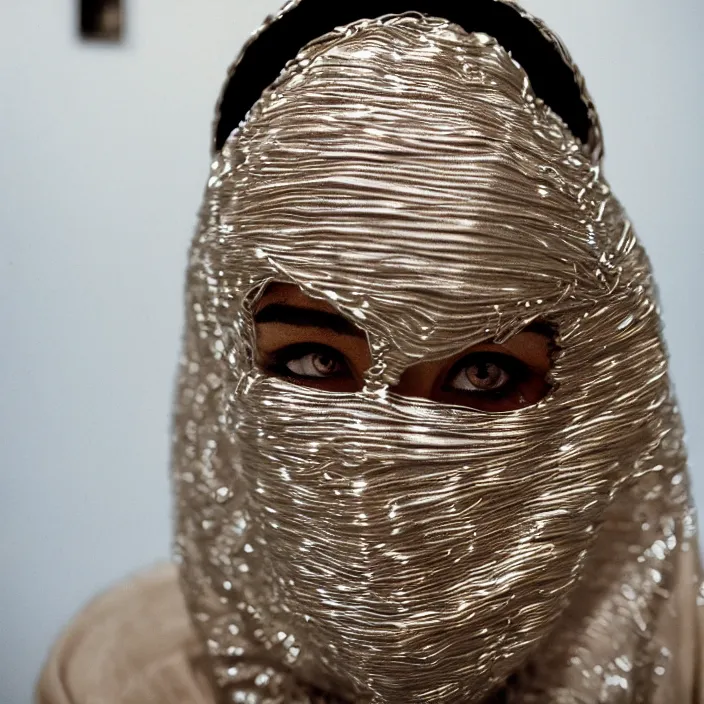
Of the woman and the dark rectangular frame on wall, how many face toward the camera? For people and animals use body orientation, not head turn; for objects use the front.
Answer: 2

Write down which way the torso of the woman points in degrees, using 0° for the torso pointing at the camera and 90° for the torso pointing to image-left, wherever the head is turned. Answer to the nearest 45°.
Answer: approximately 0°

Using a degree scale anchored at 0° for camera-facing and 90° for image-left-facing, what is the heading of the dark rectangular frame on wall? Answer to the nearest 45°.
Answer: approximately 0°
